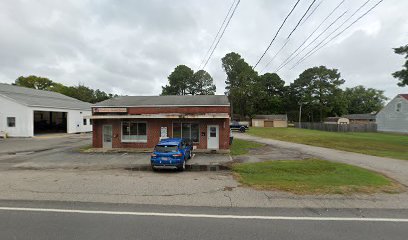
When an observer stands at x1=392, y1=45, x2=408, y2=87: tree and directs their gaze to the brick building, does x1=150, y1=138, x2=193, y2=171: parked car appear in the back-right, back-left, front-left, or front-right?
front-left

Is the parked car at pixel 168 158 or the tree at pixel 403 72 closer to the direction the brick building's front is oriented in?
the parked car

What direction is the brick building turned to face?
toward the camera

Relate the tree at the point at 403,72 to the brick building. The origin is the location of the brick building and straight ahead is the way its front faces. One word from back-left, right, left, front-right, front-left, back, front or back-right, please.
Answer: left

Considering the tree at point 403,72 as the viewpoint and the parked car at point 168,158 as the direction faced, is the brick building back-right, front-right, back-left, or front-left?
front-right

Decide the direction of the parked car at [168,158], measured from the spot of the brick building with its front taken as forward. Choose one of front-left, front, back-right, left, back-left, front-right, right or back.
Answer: front
